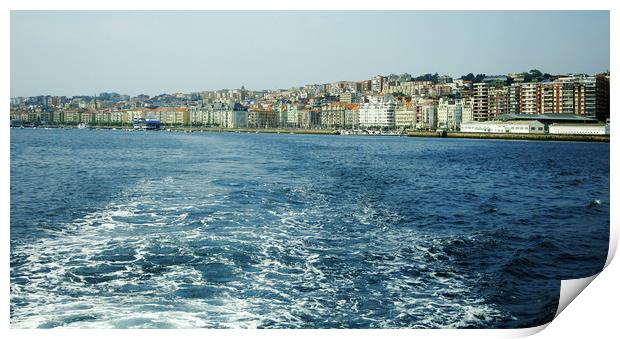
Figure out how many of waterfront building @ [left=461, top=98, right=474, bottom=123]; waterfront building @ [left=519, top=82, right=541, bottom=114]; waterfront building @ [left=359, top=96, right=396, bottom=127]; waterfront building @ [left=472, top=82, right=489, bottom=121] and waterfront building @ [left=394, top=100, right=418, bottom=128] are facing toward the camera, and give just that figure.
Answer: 5

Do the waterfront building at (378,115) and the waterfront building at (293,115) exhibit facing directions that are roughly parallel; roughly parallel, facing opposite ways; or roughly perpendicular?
roughly parallel

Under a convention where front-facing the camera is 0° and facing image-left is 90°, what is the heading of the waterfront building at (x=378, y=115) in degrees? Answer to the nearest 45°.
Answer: approximately 0°

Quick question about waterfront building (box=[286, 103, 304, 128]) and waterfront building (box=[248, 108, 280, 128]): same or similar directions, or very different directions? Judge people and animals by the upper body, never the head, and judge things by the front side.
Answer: same or similar directions

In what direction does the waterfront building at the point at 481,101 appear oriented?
toward the camera

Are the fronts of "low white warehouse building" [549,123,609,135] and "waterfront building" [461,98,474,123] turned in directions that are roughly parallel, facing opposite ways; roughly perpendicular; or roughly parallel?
roughly parallel

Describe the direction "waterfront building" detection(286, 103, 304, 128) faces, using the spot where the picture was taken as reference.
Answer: facing the viewer
